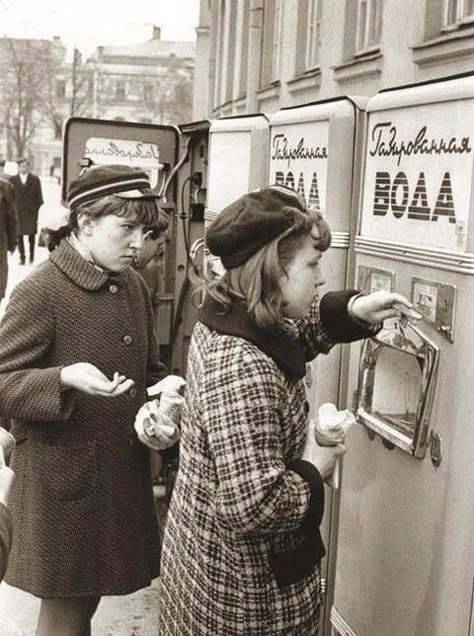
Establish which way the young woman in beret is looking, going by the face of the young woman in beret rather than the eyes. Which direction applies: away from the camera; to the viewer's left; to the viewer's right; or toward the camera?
to the viewer's right

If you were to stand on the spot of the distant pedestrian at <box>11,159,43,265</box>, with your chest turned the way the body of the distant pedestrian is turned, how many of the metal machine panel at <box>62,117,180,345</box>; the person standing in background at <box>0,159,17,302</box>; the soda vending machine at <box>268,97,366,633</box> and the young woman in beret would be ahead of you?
4

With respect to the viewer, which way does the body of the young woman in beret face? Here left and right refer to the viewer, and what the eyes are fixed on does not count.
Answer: facing to the right of the viewer

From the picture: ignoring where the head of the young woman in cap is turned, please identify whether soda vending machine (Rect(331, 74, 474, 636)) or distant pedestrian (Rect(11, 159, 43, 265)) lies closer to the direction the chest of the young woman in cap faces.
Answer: the soda vending machine

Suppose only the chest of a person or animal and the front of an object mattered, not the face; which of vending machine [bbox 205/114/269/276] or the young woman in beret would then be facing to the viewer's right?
the young woman in beret

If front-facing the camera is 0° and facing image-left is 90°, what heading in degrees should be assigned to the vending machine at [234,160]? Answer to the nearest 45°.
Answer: approximately 45°

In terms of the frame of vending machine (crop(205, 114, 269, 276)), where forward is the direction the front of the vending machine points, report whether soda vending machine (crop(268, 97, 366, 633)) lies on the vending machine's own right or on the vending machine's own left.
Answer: on the vending machine's own left

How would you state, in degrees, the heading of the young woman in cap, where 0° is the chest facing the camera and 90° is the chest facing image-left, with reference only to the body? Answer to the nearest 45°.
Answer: approximately 315°

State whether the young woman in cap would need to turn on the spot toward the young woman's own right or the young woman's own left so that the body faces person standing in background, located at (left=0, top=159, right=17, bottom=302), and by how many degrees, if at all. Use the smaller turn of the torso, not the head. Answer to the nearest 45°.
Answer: approximately 135° to the young woman's own left
